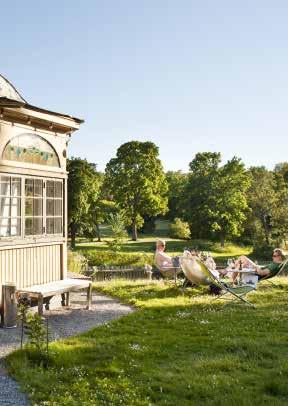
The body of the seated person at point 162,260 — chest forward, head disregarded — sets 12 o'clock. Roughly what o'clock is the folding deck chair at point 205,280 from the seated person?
The folding deck chair is roughly at 2 o'clock from the seated person.

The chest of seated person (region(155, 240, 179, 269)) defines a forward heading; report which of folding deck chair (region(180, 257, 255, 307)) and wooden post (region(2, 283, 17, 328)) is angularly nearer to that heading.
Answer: the folding deck chair

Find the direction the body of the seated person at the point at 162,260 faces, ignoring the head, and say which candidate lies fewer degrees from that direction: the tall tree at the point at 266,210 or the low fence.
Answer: the tall tree

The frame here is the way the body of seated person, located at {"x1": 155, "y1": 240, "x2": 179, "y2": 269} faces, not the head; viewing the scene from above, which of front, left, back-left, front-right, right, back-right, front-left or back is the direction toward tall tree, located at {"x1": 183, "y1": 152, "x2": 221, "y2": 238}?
left

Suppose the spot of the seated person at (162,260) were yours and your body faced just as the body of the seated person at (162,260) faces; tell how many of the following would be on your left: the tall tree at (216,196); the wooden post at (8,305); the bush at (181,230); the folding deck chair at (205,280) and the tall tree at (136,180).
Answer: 3

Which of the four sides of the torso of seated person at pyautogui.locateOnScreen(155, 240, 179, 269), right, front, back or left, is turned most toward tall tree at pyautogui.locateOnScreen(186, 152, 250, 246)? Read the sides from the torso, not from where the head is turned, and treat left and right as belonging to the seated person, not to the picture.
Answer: left

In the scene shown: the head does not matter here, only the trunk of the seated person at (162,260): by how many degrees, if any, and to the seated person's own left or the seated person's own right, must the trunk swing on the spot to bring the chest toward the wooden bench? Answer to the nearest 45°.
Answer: approximately 135° to the seated person's own right

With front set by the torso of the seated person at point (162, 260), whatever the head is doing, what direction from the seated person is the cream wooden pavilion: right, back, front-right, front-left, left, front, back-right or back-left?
back-right

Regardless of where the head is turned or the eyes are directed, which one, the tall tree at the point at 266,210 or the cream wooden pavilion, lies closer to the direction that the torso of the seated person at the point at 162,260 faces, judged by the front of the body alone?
the tall tree

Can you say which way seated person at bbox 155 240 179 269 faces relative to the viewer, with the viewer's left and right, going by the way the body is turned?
facing to the right of the viewer
